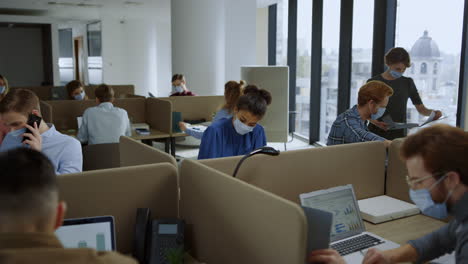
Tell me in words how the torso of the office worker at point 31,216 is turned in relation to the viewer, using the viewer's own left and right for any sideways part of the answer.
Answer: facing away from the viewer

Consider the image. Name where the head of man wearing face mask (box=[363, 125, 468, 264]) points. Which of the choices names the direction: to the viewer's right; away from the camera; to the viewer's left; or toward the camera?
to the viewer's left

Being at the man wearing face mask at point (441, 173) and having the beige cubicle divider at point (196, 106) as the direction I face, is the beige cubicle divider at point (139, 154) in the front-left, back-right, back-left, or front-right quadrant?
front-left

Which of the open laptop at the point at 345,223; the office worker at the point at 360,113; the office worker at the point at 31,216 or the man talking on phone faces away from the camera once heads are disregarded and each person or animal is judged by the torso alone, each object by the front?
the office worker at the point at 31,216

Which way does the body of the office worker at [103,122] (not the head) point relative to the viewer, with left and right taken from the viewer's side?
facing away from the viewer

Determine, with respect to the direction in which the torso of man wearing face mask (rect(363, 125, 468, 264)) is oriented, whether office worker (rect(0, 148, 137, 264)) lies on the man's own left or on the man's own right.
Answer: on the man's own left

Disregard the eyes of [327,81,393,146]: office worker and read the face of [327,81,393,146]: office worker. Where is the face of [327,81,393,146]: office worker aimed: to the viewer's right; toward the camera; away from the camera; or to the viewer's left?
to the viewer's right

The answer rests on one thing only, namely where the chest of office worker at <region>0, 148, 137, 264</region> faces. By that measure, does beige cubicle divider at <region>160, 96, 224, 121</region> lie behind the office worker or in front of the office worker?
in front

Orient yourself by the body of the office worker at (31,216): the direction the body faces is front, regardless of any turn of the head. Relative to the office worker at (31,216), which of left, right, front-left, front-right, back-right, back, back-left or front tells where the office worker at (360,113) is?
front-right

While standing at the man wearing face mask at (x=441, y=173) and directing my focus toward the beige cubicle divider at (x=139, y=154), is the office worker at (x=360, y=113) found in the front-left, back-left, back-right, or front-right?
front-right

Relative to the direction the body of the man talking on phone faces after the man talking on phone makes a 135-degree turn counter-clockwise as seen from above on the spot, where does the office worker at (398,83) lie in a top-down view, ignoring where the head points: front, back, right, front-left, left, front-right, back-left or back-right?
front

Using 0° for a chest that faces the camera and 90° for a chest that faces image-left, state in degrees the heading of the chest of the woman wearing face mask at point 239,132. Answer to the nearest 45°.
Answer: approximately 315°

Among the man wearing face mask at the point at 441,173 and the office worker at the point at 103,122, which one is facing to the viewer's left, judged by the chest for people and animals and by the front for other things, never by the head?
the man wearing face mask

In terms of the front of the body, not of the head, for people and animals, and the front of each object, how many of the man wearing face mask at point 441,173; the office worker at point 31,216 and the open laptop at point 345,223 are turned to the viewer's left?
1

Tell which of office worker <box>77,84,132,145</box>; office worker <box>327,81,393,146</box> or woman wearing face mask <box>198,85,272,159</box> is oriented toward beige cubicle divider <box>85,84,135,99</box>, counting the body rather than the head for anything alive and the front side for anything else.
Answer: office worker <box>77,84,132,145</box>

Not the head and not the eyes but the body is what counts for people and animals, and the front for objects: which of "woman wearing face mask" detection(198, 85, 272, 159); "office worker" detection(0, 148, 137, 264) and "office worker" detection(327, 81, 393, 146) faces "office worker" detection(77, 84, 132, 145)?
"office worker" detection(0, 148, 137, 264)

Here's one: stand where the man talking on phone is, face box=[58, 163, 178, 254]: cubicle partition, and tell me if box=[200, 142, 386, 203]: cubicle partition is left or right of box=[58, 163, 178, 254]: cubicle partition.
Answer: left

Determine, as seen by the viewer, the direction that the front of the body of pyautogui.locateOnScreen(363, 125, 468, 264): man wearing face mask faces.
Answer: to the viewer's left
